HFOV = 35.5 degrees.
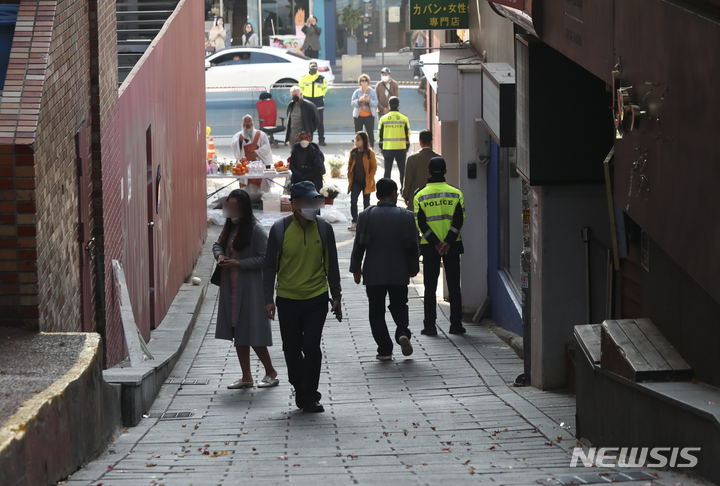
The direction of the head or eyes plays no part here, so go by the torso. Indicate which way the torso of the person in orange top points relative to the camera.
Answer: toward the camera

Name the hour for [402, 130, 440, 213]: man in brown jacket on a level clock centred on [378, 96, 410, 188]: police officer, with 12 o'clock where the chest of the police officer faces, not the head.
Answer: The man in brown jacket is roughly at 6 o'clock from the police officer.

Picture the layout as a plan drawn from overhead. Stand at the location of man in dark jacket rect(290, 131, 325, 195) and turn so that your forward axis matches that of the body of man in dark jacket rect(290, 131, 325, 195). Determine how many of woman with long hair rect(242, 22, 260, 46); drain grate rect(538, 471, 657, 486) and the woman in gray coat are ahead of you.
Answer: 2

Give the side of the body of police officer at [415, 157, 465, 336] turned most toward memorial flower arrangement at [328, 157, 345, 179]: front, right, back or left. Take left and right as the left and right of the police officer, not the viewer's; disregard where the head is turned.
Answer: front

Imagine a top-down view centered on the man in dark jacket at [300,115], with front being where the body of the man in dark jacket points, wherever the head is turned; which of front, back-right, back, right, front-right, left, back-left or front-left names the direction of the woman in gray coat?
front-left

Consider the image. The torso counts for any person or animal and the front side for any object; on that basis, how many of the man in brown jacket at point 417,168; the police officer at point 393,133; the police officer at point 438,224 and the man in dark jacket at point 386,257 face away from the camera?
4

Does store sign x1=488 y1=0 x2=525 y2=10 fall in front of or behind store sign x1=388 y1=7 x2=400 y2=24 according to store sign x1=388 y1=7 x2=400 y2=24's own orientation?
in front

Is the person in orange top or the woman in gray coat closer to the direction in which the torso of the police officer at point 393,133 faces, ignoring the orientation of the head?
the person in orange top

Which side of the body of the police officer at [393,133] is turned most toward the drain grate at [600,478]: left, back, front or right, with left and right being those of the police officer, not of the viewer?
back

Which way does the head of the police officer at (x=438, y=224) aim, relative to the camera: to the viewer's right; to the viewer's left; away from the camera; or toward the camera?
away from the camera

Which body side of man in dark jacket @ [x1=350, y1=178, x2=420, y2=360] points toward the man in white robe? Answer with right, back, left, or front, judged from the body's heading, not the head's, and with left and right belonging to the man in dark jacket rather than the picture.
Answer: front

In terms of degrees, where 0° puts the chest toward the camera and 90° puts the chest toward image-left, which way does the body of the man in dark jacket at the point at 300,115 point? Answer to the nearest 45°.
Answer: approximately 45°

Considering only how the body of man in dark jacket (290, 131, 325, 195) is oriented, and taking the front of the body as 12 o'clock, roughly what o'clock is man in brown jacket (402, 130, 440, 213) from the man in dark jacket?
The man in brown jacket is roughly at 11 o'clock from the man in dark jacket.

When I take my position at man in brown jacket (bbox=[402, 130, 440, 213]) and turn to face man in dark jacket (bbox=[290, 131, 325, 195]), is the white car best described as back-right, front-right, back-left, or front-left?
front-right

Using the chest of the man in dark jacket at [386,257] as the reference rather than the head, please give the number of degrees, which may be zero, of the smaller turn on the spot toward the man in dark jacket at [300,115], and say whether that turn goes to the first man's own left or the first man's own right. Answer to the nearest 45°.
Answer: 0° — they already face them

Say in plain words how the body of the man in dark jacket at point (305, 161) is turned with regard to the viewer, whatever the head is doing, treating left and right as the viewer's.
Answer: facing the viewer
